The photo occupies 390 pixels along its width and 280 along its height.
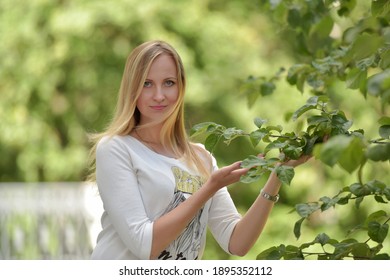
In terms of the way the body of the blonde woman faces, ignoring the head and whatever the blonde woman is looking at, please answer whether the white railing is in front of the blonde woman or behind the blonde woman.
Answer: behind

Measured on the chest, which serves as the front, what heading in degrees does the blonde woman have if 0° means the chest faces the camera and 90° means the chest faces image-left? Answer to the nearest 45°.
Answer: approximately 315°

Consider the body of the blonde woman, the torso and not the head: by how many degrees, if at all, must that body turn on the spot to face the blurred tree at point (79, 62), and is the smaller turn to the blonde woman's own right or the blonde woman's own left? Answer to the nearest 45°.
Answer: approximately 135° to the blonde woman's own left
